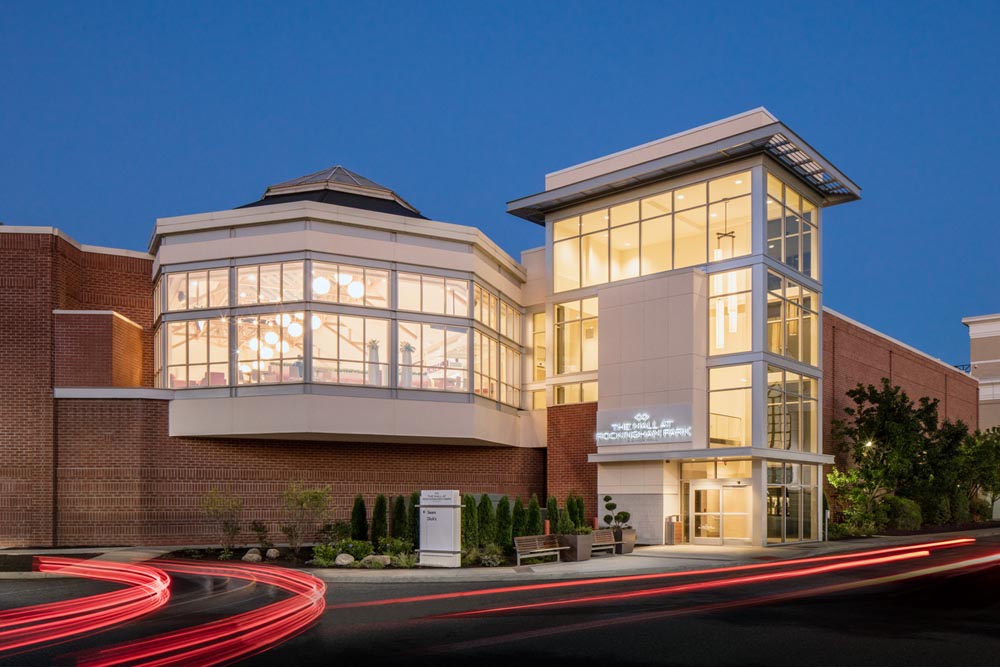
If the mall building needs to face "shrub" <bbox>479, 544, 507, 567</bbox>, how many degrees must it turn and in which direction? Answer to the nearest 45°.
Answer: approximately 45° to its left

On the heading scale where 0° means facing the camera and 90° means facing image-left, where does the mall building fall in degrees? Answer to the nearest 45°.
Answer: approximately 45°

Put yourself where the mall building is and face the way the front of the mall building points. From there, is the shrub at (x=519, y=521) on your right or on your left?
on your left

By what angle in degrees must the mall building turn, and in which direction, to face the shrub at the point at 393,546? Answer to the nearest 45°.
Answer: approximately 45° to its left

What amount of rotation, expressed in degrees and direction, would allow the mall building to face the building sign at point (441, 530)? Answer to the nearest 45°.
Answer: approximately 45° to its left

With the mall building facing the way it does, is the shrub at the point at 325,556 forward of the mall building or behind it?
forward

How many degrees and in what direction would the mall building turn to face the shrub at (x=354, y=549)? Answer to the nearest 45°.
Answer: approximately 45° to its left
